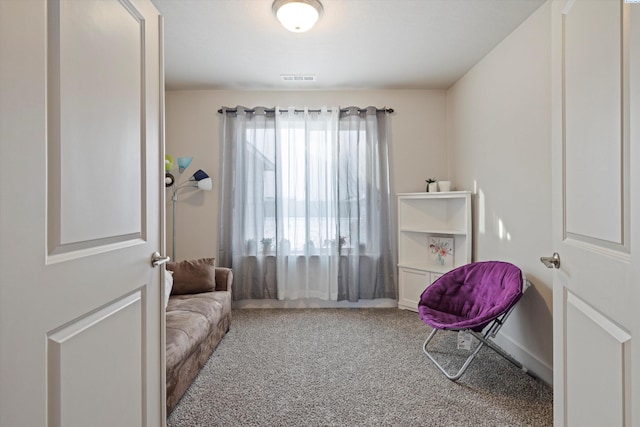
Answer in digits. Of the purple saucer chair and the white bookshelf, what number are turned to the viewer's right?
0

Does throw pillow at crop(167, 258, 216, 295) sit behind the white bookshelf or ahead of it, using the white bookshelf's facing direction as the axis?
ahead

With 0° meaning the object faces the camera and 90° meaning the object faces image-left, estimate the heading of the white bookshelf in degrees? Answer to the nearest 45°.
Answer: approximately 45°

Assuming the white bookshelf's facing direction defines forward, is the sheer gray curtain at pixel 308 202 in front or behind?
in front

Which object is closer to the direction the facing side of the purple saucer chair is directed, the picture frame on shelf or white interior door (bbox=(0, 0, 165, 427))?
the white interior door

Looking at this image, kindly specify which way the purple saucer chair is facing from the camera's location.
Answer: facing the viewer and to the left of the viewer

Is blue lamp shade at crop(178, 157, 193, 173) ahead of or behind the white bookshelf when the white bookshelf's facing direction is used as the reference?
ahead

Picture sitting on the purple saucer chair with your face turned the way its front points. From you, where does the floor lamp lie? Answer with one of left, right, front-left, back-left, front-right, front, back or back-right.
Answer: front-right

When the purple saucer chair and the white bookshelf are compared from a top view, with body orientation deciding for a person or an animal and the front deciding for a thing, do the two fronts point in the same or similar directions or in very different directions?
same or similar directions

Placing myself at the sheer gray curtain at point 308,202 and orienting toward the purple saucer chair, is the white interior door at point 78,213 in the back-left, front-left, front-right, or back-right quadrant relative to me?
front-right

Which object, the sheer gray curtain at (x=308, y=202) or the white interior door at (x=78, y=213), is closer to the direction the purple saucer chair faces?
the white interior door
